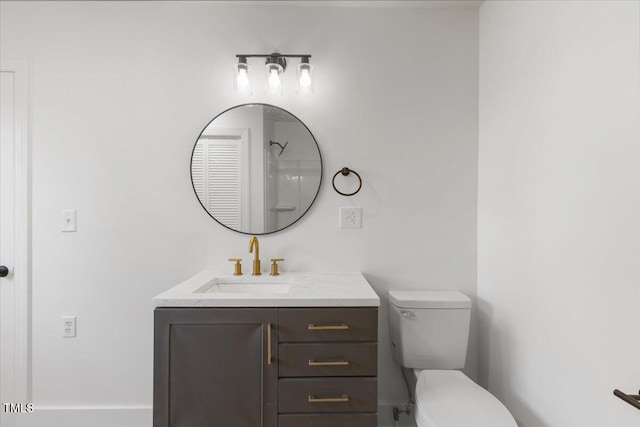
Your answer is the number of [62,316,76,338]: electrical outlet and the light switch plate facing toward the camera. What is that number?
2

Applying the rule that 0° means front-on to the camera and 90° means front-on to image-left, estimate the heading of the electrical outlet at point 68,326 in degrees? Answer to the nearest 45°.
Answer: approximately 0°

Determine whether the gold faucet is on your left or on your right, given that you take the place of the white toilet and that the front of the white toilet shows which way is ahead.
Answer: on your right

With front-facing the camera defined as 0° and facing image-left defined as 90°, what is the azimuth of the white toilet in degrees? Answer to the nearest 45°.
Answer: approximately 315°

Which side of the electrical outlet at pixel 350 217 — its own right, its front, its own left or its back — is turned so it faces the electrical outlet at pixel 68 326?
right
